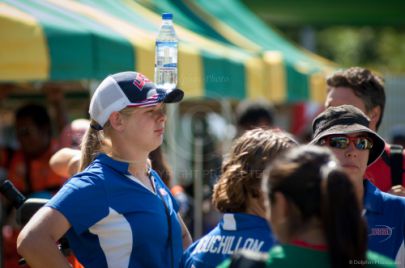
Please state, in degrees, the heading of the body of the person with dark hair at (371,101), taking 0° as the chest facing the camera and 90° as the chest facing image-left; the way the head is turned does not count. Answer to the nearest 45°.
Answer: approximately 45°

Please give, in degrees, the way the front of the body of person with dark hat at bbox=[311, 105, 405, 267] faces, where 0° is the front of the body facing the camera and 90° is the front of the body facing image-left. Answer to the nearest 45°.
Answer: approximately 0°

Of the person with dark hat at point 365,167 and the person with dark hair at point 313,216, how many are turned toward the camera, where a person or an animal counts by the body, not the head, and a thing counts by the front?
1

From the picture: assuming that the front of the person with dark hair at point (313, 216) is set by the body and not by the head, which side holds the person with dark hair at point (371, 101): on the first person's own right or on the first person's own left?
on the first person's own right

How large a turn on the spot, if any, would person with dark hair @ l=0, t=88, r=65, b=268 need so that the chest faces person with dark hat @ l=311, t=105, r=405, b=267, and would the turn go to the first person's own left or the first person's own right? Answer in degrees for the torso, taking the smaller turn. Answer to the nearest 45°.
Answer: approximately 90° to the first person's own left

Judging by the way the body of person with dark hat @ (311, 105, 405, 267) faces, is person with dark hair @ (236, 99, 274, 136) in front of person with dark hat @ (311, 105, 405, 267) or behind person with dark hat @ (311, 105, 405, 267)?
behind
